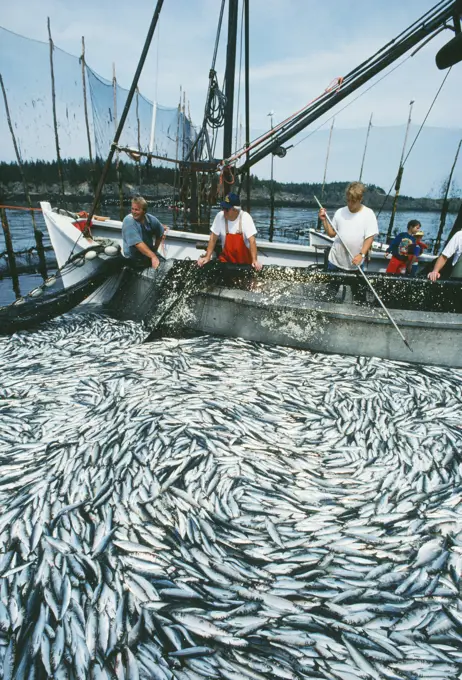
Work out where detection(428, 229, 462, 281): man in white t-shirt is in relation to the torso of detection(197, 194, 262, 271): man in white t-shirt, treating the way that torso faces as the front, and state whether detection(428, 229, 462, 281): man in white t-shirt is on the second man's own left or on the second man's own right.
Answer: on the second man's own left

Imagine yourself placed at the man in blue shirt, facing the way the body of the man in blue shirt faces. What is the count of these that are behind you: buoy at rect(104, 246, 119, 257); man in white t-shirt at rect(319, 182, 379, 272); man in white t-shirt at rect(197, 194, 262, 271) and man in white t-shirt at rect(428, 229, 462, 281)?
1

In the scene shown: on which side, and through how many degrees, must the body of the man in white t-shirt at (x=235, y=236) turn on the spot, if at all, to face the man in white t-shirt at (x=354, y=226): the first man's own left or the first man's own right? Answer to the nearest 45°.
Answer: approximately 90° to the first man's own left

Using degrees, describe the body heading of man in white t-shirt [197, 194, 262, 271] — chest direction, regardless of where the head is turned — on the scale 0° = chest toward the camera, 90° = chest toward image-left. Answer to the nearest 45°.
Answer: approximately 0°

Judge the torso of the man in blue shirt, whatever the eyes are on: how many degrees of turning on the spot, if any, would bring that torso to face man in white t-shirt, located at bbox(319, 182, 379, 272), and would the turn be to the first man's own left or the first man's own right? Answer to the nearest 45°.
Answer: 0° — they already face them

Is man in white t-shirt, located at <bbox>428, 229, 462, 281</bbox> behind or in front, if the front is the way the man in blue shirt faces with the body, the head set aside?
in front

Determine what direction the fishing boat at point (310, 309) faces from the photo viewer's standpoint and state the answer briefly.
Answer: facing to the left of the viewer

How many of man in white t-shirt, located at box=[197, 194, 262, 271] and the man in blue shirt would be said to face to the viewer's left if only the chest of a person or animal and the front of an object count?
0

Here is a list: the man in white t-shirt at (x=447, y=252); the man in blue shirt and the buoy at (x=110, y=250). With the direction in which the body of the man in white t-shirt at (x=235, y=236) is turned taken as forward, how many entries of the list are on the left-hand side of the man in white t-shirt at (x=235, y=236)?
1

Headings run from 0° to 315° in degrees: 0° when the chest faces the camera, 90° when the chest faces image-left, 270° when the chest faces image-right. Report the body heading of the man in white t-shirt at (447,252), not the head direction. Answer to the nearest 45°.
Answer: approximately 45°

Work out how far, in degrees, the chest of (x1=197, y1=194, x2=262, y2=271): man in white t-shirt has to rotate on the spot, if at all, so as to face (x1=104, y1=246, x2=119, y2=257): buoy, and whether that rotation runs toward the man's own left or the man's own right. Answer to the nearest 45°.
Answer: approximately 90° to the man's own right
